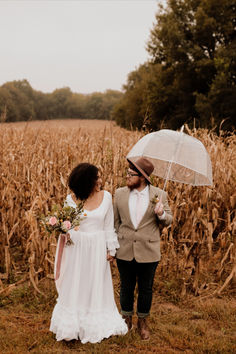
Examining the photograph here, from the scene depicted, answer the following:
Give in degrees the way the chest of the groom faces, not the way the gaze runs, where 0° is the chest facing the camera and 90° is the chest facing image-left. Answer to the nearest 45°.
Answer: approximately 0°

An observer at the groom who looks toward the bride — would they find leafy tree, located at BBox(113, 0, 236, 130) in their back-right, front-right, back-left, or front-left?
back-right

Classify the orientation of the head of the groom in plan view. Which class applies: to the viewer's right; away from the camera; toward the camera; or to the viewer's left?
to the viewer's left

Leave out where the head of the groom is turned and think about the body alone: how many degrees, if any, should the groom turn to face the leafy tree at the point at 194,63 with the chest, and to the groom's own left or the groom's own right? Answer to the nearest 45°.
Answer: approximately 180°

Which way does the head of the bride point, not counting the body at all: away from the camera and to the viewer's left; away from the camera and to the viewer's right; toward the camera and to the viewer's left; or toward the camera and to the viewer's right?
away from the camera and to the viewer's right
